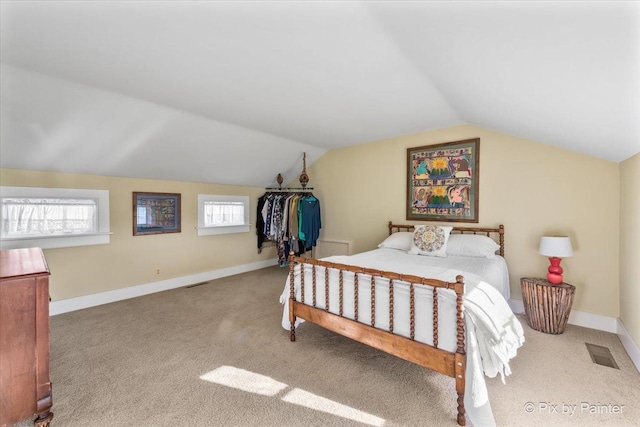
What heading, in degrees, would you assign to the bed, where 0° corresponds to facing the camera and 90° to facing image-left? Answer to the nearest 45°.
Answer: approximately 45°

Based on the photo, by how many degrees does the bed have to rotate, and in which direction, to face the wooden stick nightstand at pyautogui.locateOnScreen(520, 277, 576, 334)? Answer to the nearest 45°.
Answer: approximately 180°

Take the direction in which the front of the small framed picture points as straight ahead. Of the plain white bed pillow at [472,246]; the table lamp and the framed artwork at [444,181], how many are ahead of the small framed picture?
3

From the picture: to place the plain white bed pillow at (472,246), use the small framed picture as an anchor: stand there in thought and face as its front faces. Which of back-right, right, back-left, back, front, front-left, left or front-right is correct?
front

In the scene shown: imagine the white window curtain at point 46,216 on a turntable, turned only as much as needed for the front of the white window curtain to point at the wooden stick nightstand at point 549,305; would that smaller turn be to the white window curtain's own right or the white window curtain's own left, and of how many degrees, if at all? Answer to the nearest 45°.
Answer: approximately 45° to the white window curtain's own left

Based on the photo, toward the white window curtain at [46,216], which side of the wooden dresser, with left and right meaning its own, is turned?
left

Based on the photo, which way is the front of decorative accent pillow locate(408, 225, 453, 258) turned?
toward the camera

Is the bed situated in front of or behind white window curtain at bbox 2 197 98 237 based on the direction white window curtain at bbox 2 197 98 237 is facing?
in front

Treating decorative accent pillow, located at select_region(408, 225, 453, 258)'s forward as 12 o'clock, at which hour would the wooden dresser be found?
The wooden dresser is roughly at 1 o'clock from the decorative accent pillow.

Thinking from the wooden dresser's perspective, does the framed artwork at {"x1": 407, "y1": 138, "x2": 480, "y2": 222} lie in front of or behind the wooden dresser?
in front

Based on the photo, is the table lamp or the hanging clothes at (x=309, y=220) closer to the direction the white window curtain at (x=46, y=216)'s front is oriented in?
the table lamp

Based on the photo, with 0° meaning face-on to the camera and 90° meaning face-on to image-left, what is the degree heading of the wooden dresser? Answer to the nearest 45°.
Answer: approximately 270°

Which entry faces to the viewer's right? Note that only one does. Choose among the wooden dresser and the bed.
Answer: the wooden dresser
